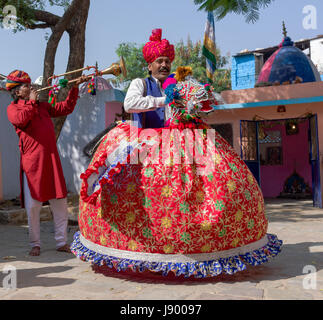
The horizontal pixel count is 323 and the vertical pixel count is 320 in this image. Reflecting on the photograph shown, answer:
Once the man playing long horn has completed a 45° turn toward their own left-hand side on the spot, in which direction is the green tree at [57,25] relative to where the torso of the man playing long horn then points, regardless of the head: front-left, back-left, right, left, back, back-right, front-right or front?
left

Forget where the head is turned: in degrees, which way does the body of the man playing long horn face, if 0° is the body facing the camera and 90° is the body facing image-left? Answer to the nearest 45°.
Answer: approximately 315°

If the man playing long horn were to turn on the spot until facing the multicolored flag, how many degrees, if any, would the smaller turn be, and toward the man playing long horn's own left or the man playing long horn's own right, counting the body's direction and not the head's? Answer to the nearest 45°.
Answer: approximately 90° to the man playing long horn's own left
